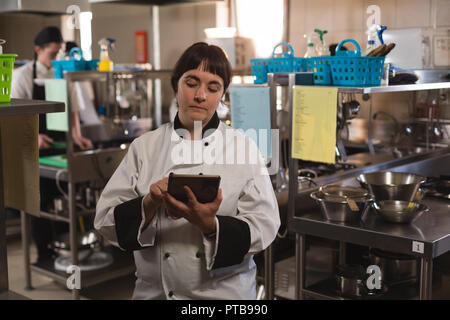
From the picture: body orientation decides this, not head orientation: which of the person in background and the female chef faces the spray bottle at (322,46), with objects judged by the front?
the person in background

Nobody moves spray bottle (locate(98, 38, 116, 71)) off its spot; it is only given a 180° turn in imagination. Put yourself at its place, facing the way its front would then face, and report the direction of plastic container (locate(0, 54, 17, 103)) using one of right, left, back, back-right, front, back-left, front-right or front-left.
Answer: left

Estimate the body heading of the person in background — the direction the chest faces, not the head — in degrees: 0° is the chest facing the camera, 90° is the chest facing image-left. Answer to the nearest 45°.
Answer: approximately 315°

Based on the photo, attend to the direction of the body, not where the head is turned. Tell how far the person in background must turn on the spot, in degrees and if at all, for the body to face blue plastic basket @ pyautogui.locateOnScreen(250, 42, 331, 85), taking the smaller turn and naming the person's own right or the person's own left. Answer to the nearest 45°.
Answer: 0° — they already face it

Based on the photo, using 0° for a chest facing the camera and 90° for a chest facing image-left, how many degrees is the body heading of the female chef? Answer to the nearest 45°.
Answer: approximately 0°

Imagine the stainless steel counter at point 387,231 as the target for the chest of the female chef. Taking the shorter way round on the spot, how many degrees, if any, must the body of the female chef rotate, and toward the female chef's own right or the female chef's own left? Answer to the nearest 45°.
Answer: approximately 135° to the female chef's own left

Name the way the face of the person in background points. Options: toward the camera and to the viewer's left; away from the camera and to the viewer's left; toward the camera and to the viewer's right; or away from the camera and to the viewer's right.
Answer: toward the camera and to the viewer's right
